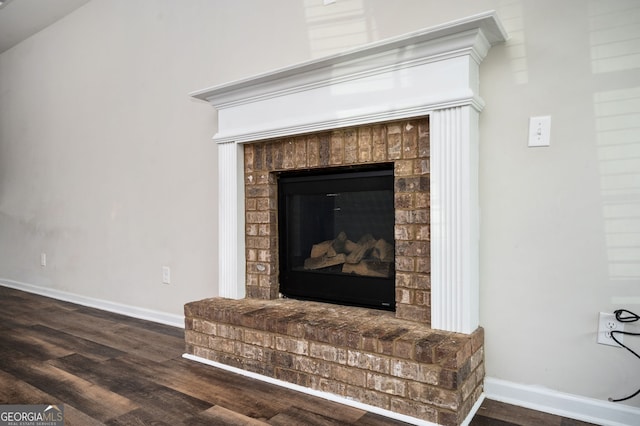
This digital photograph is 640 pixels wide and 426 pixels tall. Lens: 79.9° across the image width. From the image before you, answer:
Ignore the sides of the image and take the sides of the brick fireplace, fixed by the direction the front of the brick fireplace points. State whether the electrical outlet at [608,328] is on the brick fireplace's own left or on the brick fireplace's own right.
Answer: on the brick fireplace's own left

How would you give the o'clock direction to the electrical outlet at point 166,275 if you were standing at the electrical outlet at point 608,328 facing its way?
the electrical outlet at point 166,275 is roughly at 3 o'clock from the electrical outlet at point 608,328.

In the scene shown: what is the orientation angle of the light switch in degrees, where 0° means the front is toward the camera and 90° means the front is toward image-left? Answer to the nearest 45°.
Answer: approximately 0°

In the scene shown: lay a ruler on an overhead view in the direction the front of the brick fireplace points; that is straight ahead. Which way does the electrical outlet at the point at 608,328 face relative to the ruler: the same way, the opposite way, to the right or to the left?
the same way

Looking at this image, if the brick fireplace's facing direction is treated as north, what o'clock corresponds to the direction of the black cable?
The black cable is roughly at 8 o'clock from the brick fireplace.

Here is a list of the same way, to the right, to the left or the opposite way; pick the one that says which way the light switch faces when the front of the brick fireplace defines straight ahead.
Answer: the same way

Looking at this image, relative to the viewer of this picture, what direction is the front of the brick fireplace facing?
facing the viewer and to the left of the viewer

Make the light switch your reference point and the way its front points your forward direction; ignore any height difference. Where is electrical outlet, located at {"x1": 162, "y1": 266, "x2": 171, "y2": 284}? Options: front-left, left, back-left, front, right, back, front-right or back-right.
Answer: right

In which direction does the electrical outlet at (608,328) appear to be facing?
toward the camera

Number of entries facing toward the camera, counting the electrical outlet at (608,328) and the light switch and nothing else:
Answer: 2

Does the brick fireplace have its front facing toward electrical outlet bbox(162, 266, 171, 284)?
no

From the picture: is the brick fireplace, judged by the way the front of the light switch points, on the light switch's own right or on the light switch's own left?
on the light switch's own right

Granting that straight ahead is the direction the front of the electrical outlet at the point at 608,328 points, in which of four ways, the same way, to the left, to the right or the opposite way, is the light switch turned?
the same way
